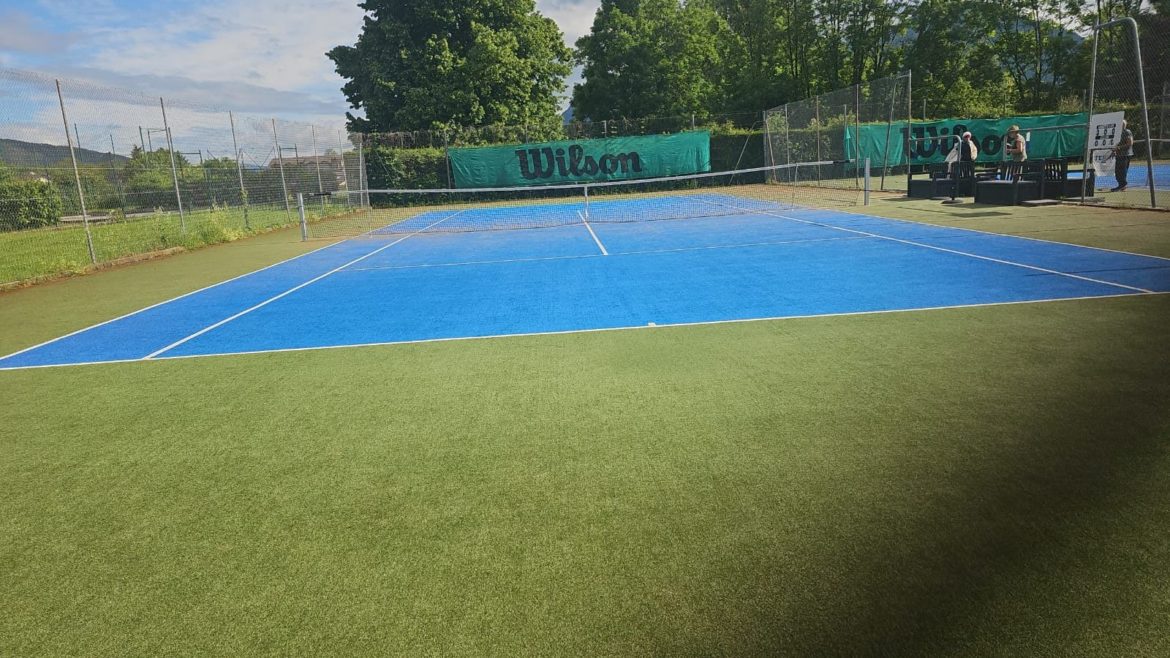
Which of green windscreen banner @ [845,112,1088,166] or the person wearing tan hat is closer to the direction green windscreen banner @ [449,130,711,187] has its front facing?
the person wearing tan hat

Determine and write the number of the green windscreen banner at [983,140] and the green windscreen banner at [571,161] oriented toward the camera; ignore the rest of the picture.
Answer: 2

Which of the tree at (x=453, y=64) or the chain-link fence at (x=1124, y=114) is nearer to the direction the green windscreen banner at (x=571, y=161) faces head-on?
the chain-link fence

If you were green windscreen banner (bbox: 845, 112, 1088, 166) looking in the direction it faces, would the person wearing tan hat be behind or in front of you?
in front

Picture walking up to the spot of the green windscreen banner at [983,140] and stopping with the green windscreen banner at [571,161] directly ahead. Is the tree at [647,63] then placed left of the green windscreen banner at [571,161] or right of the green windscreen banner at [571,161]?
right

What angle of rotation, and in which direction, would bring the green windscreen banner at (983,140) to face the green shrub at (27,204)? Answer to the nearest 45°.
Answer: approximately 45° to its right

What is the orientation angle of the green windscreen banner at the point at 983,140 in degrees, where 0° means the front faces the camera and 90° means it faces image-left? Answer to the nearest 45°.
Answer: approximately 0°

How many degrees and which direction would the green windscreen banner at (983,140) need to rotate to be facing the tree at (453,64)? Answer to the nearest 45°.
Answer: approximately 90° to its right

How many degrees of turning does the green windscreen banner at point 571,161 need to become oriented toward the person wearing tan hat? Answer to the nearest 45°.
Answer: approximately 45° to its left

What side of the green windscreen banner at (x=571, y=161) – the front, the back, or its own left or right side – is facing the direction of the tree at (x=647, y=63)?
back

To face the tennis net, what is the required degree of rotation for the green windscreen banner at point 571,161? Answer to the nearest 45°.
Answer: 0° — it already faces it
